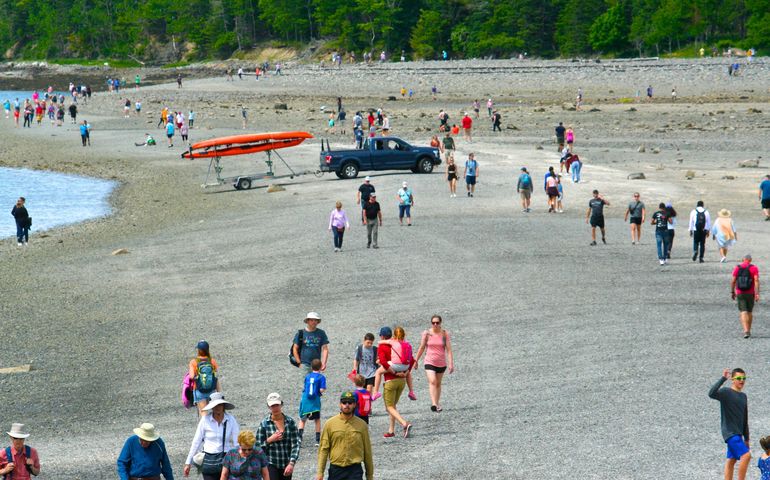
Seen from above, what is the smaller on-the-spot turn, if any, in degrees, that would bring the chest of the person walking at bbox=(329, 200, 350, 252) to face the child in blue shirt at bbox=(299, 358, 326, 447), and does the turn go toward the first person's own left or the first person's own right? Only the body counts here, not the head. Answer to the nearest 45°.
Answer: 0° — they already face them

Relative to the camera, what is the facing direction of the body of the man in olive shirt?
toward the camera

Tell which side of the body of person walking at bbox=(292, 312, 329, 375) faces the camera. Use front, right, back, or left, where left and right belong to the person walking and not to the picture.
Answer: front

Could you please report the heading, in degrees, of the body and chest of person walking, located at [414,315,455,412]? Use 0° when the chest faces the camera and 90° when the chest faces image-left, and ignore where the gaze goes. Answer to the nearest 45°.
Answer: approximately 0°

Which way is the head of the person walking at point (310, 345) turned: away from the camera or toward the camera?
toward the camera

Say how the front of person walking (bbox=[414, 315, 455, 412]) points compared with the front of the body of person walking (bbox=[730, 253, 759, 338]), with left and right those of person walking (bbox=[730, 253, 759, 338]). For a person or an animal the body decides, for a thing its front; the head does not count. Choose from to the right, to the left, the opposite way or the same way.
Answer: the opposite way

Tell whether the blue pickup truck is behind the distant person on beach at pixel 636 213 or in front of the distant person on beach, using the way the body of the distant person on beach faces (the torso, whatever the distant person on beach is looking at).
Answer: behind

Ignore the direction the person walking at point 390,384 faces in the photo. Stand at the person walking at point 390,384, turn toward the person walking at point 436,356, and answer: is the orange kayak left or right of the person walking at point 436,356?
left

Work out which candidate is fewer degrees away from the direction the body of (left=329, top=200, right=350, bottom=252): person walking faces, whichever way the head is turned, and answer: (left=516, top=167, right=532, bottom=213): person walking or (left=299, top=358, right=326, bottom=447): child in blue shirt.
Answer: the child in blue shirt

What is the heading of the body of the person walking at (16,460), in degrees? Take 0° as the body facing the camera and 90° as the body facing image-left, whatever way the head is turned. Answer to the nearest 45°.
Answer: approximately 0°

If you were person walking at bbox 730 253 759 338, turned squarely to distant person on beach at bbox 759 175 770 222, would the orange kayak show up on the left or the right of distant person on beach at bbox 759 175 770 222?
left

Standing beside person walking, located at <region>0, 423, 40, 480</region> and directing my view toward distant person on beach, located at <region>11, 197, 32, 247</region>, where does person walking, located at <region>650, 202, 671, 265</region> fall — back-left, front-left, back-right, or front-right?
front-right

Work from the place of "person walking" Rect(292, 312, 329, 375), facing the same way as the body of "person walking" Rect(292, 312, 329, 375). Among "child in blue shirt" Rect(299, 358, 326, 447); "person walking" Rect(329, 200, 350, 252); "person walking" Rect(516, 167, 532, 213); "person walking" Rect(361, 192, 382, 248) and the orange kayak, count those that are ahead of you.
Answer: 1

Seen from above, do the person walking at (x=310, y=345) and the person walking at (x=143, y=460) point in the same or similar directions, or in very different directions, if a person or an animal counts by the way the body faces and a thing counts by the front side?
same or similar directions

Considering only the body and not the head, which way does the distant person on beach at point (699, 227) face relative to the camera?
away from the camera

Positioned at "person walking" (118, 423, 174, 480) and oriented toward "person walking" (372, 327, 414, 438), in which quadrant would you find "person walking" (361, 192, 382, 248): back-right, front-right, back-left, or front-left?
front-left

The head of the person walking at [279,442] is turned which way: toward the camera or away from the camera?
toward the camera
